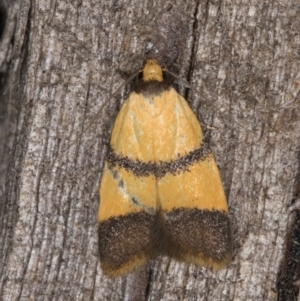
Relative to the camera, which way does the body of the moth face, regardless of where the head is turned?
away from the camera
